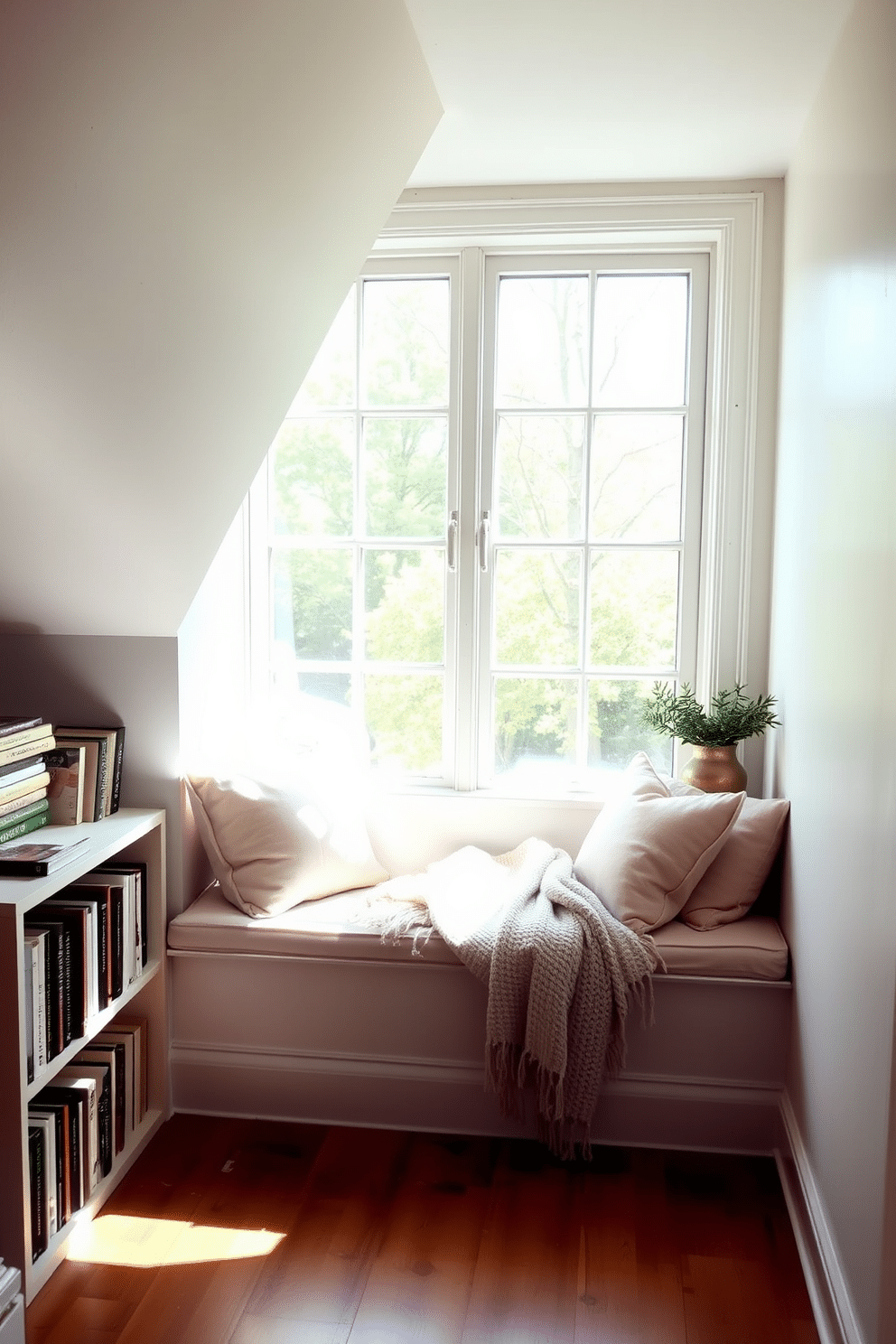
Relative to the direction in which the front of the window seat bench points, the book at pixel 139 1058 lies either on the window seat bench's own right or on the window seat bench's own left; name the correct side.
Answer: on the window seat bench's own right

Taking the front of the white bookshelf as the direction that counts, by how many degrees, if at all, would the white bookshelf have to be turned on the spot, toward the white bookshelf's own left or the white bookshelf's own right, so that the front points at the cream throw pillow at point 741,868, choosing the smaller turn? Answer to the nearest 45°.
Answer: approximately 45° to the white bookshelf's own left

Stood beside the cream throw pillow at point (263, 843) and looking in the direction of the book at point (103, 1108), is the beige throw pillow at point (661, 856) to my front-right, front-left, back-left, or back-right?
back-left

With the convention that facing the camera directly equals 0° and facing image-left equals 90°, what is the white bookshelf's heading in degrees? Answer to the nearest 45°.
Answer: approximately 315°

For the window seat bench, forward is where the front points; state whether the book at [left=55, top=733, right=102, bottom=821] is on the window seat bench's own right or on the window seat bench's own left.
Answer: on the window seat bench's own right

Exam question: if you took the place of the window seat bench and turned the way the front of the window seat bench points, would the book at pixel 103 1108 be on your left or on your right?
on your right

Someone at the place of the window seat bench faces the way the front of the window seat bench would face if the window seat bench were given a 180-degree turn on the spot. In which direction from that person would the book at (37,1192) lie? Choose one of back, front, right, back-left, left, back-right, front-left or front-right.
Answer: back-left

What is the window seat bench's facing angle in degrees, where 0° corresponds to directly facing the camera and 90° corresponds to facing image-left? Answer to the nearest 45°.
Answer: approximately 0°

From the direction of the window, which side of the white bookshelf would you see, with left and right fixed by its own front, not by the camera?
left

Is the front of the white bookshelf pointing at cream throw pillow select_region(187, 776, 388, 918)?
no

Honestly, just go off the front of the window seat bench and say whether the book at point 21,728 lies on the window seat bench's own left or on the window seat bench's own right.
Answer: on the window seat bench's own right

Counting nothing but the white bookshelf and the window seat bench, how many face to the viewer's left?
0

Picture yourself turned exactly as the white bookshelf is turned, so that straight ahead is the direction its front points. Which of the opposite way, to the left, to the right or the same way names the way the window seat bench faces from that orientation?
to the right

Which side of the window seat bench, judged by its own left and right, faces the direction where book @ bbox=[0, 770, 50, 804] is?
right
